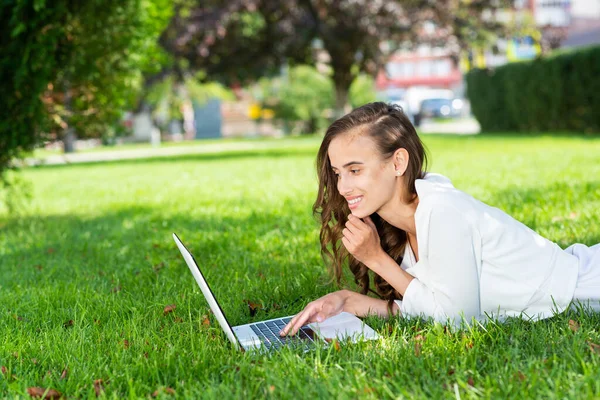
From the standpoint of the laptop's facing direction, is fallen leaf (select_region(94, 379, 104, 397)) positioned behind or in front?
behind

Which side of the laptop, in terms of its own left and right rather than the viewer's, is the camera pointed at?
right

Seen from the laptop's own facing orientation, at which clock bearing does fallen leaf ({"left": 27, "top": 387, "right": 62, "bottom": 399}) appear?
The fallen leaf is roughly at 5 o'clock from the laptop.

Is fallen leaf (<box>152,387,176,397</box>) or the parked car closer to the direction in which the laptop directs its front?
the parked car

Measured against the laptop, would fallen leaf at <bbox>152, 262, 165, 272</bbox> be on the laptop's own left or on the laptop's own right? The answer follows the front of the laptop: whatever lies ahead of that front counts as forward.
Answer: on the laptop's own left

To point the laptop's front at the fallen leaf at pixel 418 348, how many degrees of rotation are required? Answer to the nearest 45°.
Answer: approximately 45° to its right

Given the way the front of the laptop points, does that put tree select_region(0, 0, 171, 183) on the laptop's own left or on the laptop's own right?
on the laptop's own left

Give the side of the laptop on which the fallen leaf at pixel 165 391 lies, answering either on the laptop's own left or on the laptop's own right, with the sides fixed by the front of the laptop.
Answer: on the laptop's own right

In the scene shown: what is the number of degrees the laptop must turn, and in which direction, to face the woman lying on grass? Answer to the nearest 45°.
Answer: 0° — it already faces them

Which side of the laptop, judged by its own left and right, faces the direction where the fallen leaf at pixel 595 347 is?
front

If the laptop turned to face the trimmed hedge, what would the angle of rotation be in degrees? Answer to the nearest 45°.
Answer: approximately 45° to its left

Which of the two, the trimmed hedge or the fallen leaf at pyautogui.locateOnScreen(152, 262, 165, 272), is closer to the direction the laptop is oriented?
the trimmed hedge

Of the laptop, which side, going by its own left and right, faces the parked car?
left

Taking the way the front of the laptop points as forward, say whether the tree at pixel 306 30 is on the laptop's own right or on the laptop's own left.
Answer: on the laptop's own left
